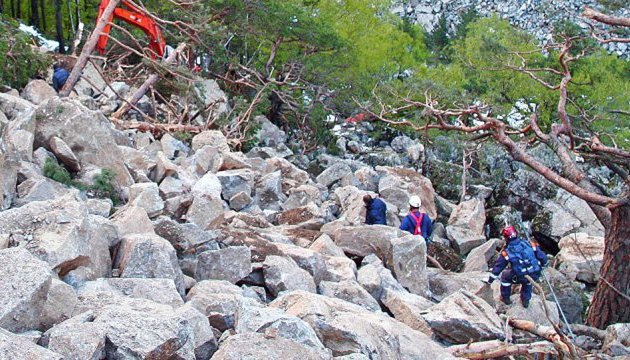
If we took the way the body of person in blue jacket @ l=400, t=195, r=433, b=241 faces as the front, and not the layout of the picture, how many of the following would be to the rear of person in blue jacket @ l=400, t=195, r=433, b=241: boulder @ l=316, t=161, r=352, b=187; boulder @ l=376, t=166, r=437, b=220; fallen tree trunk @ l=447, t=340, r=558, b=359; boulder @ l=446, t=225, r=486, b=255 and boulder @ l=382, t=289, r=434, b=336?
2

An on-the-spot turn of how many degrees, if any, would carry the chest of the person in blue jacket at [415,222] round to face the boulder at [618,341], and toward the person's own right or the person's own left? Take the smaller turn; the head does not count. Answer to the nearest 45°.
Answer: approximately 135° to the person's own right

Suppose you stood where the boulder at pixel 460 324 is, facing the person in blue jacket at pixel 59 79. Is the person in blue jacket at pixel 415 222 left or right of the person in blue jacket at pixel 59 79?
right

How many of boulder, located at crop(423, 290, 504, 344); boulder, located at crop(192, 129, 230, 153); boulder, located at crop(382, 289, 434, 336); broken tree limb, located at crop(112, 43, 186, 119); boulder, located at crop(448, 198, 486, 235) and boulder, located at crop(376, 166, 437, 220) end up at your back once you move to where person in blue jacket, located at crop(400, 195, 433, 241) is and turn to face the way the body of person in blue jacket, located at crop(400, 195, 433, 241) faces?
2

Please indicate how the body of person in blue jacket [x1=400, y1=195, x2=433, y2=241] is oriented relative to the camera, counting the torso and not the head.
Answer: away from the camera

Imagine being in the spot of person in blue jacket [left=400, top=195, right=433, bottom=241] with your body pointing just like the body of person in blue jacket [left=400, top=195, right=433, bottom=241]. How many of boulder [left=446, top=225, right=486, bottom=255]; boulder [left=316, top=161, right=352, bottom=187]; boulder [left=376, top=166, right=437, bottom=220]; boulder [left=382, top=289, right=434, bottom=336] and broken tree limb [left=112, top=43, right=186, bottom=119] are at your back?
1

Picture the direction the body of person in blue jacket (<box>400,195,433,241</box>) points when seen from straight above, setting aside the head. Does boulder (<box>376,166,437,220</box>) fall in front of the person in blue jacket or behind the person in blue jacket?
in front

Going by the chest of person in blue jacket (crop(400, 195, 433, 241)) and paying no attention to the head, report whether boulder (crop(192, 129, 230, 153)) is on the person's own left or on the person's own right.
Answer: on the person's own left

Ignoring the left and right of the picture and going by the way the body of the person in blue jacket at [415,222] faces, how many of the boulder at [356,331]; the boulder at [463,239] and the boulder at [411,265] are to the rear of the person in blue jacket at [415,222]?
2
